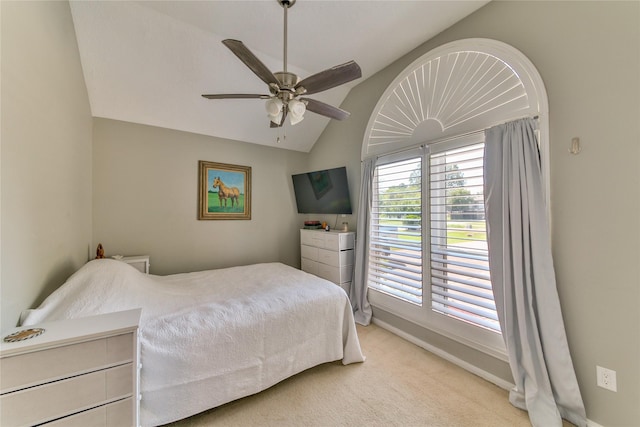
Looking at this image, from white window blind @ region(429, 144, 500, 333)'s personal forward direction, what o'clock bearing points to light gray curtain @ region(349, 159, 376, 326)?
The light gray curtain is roughly at 2 o'clock from the white window blind.

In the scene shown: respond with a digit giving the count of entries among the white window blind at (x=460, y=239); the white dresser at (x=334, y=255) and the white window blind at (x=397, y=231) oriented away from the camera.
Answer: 0

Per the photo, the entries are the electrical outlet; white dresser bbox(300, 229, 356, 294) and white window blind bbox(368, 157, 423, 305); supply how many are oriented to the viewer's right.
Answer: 0

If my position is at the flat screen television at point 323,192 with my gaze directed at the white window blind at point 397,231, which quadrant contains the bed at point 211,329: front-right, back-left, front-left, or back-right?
front-right

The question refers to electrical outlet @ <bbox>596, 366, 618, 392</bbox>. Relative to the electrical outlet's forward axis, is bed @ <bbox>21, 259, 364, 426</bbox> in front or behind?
in front

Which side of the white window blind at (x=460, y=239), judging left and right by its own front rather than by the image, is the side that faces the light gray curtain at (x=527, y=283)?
left

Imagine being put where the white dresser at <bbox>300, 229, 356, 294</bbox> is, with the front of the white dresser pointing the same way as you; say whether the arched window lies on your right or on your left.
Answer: on your left

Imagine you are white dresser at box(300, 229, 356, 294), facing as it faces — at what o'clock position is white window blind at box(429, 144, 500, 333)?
The white window blind is roughly at 9 o'clock from the white dresser.

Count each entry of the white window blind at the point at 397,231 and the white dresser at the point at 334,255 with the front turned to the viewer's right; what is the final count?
0

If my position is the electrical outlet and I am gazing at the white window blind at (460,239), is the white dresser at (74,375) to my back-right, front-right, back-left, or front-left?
front-left

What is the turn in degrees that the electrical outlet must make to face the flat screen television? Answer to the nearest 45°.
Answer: approximately 45° to its right

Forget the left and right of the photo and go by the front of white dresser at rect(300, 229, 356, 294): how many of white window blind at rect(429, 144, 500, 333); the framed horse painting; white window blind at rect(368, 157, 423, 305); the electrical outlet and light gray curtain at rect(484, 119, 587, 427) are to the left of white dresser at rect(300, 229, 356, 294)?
4

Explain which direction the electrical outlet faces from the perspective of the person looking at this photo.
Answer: facing the viewer and to the left of the viewer

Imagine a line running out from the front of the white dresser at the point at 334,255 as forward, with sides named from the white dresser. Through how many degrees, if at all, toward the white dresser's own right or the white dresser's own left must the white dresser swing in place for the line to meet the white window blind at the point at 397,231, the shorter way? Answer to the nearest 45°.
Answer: approximately 90° to the white dresser's own left

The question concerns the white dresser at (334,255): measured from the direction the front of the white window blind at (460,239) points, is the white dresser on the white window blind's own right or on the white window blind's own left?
on the white window blind's own right

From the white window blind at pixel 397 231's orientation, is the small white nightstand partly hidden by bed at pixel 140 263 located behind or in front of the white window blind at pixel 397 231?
in front

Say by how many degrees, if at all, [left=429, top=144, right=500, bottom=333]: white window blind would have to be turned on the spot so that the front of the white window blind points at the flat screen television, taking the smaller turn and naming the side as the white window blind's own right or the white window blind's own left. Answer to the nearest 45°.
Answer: approximately 45° to the white window blind's own right

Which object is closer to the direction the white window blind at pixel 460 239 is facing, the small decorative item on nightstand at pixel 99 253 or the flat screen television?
the small decorative item on nightstand

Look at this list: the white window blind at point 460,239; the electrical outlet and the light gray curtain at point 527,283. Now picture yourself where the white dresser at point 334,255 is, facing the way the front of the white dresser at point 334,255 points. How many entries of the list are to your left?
3
